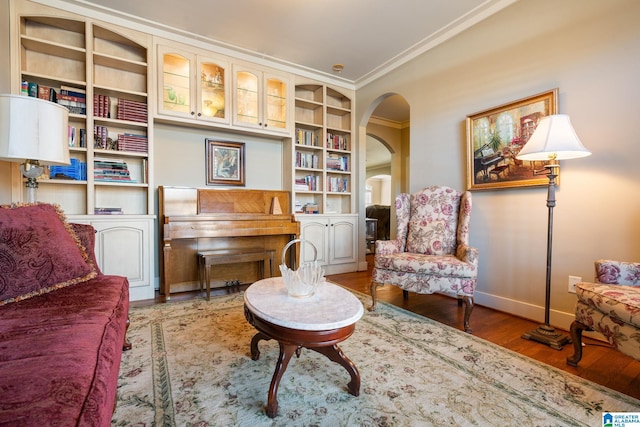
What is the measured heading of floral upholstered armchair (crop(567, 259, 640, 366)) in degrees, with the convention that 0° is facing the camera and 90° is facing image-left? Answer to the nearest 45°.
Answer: approximately 45°

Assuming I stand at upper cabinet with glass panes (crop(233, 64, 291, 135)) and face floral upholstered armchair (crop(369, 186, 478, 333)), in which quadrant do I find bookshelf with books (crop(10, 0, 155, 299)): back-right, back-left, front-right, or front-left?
back-right

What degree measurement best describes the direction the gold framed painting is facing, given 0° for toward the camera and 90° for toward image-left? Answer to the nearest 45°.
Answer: approximately 45°

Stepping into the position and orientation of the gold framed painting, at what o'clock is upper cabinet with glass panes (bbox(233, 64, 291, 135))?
The upper cabinet with glass panes is roughly at 1 o'clock from the gold framed painting.

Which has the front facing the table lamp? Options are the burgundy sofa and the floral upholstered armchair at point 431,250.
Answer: the floral upholstered armchair

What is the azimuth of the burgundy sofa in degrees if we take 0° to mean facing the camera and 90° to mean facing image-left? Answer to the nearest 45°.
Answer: approximately 270°

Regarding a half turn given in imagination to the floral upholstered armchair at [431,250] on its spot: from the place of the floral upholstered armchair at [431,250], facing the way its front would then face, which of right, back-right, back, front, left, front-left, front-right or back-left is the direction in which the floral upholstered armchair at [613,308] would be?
right

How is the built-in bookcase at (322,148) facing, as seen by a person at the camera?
facing the viewer and to the right of the viewer

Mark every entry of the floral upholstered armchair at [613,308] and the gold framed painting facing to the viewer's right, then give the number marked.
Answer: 0

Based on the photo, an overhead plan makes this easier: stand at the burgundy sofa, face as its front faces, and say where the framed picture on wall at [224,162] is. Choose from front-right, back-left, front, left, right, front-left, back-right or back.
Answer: front-left

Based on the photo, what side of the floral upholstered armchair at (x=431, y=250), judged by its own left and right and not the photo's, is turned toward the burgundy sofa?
front

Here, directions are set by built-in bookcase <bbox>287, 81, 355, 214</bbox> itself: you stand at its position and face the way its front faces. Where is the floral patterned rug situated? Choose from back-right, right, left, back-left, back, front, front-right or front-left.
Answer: front-right

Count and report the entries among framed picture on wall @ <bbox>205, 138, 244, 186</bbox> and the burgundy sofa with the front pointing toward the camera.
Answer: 1

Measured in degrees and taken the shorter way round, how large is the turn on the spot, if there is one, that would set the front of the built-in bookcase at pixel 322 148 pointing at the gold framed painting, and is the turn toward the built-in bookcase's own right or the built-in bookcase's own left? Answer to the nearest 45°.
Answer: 0° — it already faces it

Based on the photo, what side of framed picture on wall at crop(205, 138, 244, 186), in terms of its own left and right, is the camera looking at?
front

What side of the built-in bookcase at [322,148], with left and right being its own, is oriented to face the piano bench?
right
